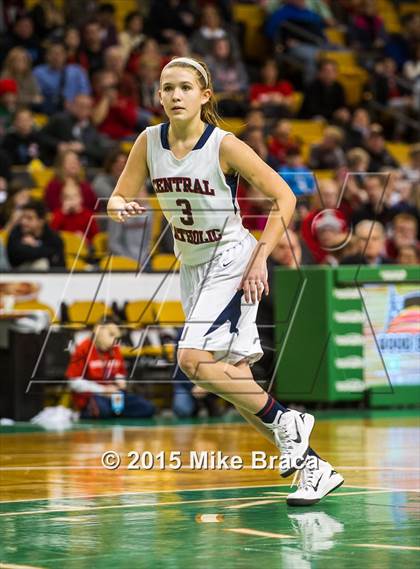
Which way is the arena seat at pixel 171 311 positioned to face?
toward the camera

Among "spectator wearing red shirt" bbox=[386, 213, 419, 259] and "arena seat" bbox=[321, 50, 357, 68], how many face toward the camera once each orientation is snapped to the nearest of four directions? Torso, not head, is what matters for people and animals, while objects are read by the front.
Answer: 2

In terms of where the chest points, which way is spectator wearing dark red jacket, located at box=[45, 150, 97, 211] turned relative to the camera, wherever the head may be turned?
toward the camera

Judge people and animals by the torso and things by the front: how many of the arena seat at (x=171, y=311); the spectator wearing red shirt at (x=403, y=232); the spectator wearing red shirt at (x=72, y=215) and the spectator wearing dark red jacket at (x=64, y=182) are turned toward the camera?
4

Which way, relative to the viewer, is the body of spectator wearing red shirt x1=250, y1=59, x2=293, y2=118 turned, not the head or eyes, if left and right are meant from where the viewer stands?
facing the viewer

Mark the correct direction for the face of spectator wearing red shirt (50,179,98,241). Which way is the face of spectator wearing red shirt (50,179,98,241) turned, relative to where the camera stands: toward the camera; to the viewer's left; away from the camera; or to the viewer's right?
toward the camera

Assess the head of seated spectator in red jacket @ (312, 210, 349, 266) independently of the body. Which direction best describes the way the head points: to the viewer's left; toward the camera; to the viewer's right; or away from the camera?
toward the camera

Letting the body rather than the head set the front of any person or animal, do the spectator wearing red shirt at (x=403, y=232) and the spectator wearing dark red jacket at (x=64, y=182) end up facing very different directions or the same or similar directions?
same or similar directions

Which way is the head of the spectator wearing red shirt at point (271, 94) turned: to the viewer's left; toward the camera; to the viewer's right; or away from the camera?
toward the camera

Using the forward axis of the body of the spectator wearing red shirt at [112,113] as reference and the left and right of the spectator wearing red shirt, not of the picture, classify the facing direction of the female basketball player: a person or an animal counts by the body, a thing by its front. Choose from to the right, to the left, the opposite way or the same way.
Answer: the same way

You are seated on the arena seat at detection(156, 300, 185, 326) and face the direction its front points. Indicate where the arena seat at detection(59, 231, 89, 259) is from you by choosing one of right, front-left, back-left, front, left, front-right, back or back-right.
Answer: right

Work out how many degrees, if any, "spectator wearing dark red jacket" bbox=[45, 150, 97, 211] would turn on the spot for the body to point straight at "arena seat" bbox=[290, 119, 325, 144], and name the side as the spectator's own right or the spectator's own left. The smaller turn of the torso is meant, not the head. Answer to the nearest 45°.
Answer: approximately 135° to the spectator's own left

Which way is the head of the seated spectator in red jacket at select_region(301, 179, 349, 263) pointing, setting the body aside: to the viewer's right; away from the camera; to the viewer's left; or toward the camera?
toward the camera
